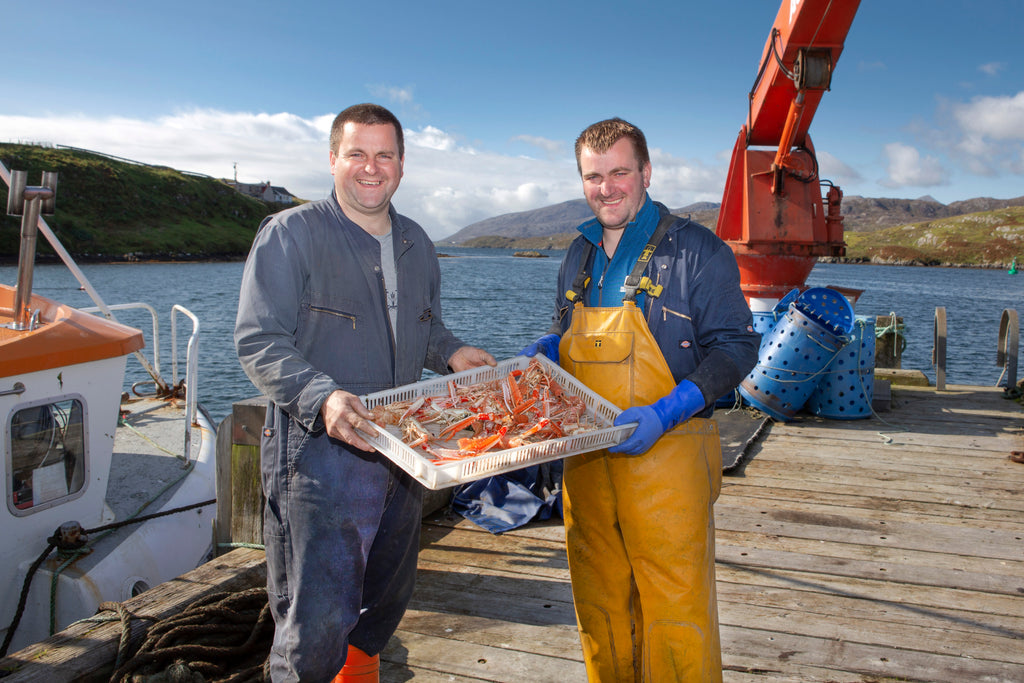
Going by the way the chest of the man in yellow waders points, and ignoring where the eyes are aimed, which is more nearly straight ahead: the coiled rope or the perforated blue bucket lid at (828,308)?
the coiled rope

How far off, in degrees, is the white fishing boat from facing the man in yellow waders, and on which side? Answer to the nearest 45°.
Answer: approximately 90° to its right

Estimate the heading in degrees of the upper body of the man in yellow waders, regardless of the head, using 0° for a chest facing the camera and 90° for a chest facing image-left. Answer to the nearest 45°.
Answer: approximately 45°

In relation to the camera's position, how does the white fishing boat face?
facing away from the viewer and to the right of the viewer

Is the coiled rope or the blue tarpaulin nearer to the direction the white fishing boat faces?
the blue tarpaulin
